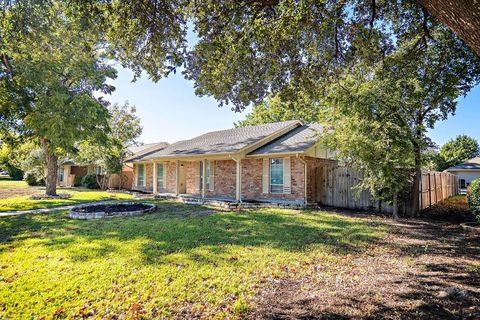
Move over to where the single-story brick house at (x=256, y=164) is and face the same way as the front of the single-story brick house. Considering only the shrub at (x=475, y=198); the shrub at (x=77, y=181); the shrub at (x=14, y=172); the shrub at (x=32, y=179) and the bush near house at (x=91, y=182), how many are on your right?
4

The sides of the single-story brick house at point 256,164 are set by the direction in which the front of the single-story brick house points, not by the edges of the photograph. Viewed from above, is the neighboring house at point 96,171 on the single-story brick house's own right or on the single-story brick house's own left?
on the single-story brick house's own right

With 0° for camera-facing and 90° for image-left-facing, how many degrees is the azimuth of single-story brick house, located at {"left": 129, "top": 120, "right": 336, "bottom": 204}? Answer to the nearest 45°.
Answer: approximately 45°

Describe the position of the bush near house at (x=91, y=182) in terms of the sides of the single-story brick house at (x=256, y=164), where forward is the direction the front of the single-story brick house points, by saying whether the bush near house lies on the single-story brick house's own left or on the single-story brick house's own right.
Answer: on the single-story brick house's own right

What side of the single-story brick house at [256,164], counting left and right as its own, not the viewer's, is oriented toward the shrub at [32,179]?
right

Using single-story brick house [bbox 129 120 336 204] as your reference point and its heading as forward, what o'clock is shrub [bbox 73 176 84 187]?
The shrub is roughly at 3 o'clock from the single-story brick house.

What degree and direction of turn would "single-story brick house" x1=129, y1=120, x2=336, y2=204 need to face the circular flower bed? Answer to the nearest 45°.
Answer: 0° — it already faces it

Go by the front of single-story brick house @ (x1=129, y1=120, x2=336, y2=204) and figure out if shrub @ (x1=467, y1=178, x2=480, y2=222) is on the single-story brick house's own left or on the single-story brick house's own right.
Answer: on the single-story brick house's own left

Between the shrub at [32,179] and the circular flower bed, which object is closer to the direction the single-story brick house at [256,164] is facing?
the circular flower bed

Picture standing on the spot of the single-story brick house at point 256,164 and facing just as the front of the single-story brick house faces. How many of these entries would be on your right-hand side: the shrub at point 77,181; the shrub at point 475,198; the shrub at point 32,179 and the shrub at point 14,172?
3

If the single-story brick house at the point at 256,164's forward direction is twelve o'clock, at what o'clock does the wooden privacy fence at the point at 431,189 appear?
The wooden privacy fence is roughly at 8 o'clock from the single-story brick house.

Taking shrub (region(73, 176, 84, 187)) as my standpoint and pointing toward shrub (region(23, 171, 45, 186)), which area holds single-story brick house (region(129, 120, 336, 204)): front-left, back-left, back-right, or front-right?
back-left
